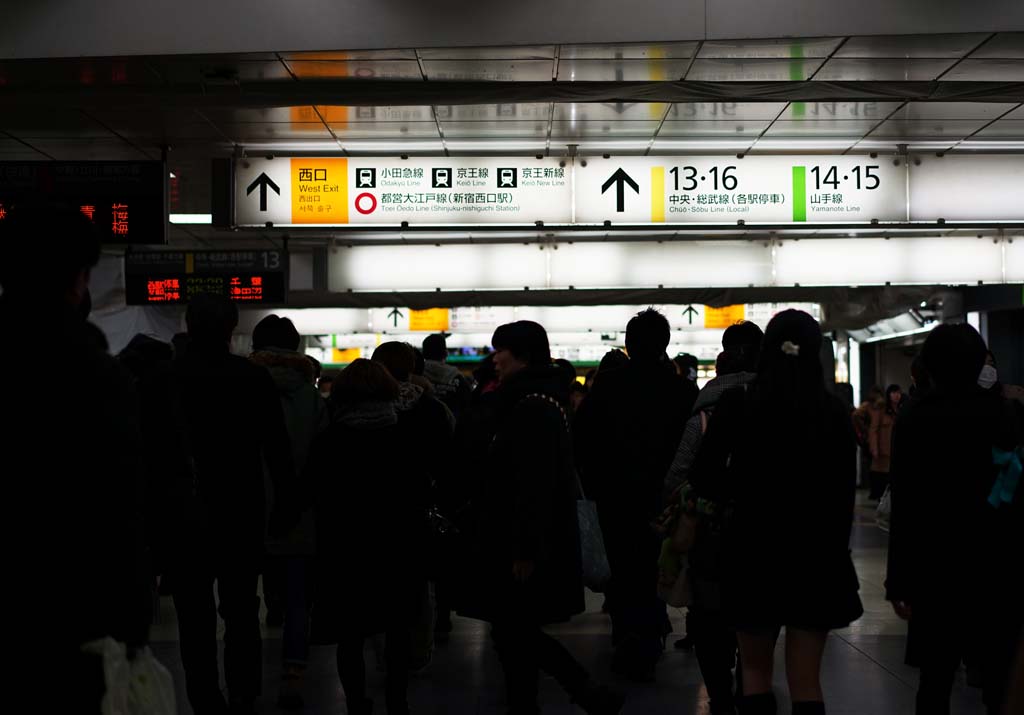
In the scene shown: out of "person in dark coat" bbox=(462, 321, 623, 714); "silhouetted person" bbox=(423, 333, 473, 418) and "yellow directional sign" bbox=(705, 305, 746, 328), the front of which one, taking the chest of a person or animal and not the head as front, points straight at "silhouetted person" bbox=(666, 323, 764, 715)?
the yellow directional sign

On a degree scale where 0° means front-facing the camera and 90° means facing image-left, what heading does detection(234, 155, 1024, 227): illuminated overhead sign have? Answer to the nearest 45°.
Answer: approximately 0°

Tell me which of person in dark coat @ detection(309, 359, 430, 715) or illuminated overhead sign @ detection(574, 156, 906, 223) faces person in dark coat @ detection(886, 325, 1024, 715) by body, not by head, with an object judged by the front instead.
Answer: the illuminated overhead sign

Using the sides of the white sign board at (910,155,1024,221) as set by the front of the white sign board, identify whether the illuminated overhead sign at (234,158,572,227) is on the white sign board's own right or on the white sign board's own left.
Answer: on the white sign board's own right

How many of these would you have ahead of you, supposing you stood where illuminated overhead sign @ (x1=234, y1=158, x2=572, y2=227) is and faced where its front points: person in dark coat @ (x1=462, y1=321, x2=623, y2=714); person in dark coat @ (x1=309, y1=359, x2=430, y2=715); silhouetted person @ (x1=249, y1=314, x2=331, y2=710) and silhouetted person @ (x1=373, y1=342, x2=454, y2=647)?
4

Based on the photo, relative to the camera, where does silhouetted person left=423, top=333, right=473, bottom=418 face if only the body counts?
away from the camera

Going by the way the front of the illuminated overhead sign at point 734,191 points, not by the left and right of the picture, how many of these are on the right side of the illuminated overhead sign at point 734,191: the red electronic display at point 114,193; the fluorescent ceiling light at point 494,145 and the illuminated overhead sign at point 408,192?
3

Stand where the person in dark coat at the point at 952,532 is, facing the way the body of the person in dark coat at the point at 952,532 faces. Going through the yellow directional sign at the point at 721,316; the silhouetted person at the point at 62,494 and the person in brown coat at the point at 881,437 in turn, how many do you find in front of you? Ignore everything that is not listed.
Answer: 2

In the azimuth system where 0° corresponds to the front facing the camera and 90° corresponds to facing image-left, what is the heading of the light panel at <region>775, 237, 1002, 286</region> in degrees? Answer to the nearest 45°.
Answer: approximately 0°

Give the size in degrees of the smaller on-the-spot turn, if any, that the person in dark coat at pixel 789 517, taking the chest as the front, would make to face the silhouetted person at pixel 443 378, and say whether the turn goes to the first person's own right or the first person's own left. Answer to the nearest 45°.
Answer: approximately 45° to the first person's own left

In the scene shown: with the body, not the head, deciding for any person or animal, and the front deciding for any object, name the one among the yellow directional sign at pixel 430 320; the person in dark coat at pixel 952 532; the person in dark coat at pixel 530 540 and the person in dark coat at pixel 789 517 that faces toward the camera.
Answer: the yellow directional sign

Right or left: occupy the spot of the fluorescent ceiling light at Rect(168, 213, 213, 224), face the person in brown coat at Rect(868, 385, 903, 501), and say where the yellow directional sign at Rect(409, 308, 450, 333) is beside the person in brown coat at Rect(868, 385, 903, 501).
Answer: left

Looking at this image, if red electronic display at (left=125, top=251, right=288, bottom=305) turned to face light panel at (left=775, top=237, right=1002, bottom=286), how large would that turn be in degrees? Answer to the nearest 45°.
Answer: approximately 90° to its left
